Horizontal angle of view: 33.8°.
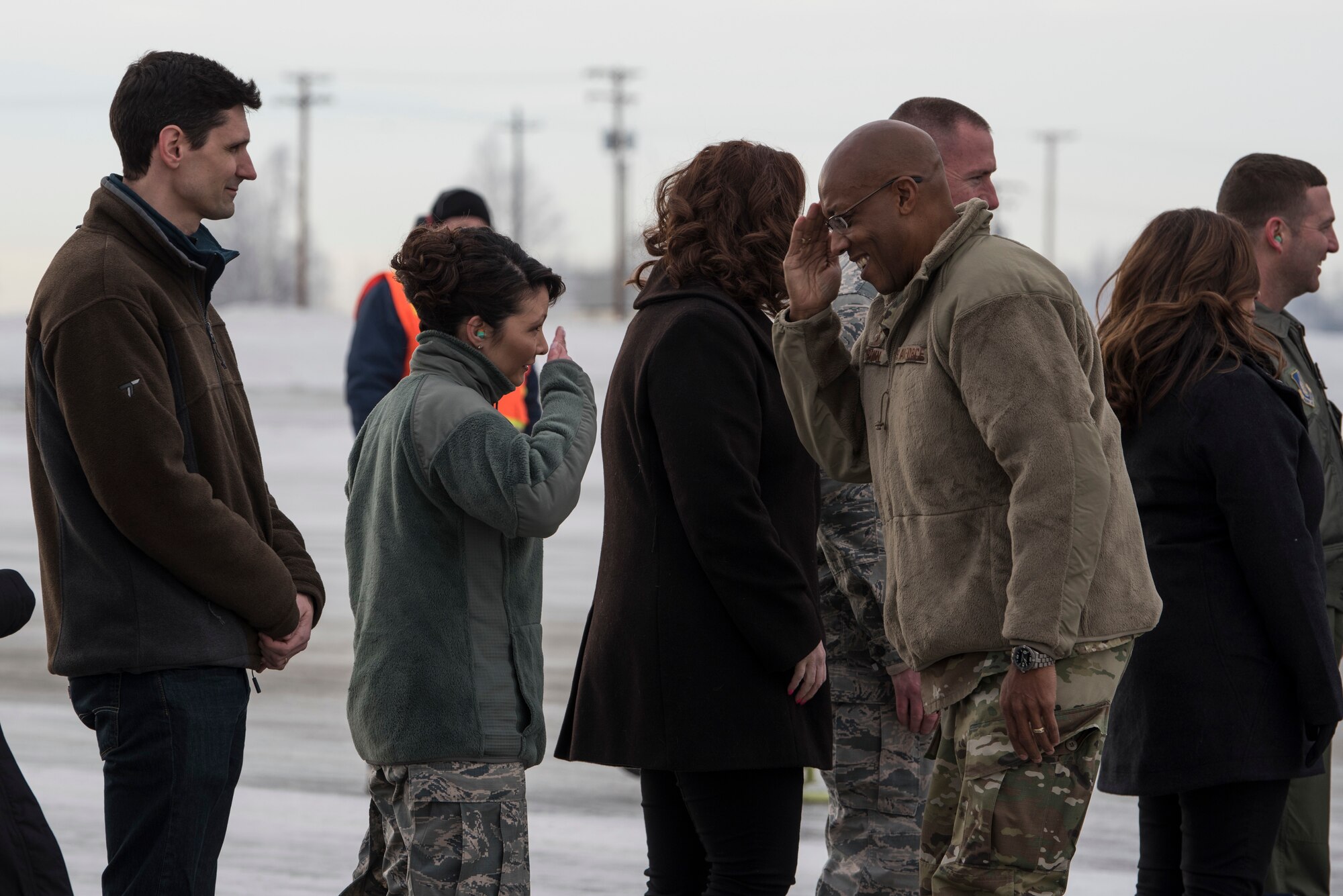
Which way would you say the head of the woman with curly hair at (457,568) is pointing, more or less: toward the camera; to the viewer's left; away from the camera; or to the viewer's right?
to the viewer's right

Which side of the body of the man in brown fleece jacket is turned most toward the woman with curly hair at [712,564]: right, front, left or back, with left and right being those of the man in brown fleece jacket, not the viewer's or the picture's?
front

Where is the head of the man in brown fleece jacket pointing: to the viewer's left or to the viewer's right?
to the viewer's right

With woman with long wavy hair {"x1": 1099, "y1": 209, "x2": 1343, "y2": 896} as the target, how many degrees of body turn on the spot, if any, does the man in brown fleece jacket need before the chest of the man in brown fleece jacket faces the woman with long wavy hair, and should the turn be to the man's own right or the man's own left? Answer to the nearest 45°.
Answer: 0° — they already face them

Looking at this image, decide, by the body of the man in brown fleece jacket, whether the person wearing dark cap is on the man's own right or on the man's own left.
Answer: on the man's own left

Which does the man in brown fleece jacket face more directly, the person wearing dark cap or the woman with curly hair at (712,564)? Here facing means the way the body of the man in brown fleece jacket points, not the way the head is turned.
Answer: the woman with curly hair

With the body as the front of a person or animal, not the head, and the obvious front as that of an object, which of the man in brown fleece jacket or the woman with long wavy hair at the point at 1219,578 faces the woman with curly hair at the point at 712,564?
the man in brown fleece jacket

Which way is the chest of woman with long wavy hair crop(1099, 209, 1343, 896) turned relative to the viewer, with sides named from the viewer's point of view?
facing away from the viewer and to the right of the viewer

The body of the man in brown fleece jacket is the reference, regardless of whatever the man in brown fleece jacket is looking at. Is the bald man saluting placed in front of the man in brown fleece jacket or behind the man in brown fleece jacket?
in front

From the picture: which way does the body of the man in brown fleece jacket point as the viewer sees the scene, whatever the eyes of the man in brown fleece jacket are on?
to the viewer's right

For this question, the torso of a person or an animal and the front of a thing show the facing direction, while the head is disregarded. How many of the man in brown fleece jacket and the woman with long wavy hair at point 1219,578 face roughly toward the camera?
0

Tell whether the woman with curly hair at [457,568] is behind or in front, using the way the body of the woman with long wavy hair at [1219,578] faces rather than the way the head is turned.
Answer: behind

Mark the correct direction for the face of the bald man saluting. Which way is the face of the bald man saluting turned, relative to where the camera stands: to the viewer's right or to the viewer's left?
to the viewer's left
